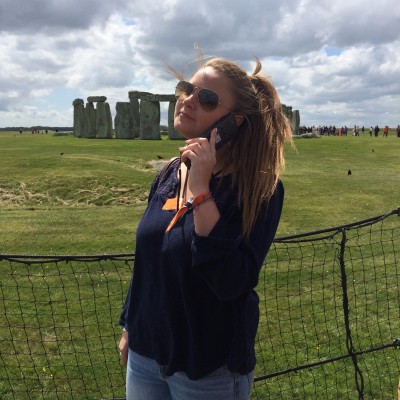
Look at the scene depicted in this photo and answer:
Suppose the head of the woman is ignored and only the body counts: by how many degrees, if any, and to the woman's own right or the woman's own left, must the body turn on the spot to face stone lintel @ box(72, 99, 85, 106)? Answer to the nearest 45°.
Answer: approximately 135° to the woman's own right

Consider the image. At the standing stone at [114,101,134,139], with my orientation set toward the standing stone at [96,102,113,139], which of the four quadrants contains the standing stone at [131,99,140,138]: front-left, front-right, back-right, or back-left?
back-right

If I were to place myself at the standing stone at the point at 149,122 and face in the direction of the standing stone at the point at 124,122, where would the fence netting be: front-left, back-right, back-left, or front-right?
back-left

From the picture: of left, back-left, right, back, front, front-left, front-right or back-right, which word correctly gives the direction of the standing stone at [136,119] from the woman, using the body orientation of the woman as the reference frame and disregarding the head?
back-right

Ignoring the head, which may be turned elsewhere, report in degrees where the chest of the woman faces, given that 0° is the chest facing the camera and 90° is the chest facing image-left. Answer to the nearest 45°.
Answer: approximately 45°

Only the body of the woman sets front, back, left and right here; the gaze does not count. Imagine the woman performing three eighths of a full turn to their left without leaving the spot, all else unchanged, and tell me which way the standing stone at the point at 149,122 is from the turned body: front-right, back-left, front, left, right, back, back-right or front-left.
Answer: left

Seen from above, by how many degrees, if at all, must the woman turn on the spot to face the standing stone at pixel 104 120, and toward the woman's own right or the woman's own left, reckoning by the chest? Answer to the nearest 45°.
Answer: approximately 135° to the woman's own right

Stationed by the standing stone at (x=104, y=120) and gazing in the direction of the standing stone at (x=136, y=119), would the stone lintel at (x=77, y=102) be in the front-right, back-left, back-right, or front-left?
back-left

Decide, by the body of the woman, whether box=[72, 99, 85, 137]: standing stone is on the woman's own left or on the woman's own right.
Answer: on the woman's own right

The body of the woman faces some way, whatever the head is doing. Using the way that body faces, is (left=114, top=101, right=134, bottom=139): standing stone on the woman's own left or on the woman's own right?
on the woman's own right

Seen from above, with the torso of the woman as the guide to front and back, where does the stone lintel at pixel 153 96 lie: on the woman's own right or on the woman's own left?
on the woman's own right
